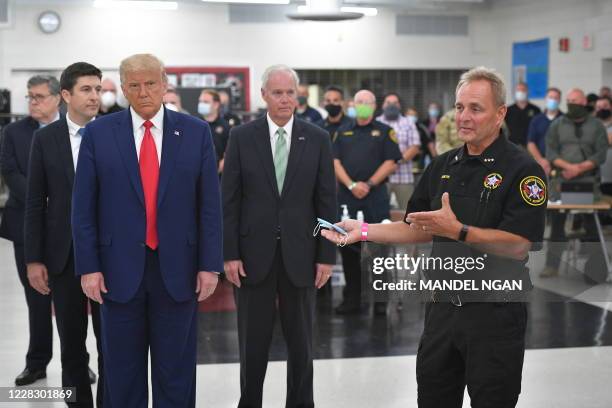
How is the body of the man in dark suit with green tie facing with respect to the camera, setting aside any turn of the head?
toward the camera

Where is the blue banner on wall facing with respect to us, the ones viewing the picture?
facing the viewer and to the left of the viewer

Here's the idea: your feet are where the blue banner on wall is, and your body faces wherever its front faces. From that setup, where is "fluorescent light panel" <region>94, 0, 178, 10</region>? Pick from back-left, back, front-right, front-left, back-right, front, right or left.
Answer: front

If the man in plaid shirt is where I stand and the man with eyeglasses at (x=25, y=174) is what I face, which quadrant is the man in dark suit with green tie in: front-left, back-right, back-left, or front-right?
front-left

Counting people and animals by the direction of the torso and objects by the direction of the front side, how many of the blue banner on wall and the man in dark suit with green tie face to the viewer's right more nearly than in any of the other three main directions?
0

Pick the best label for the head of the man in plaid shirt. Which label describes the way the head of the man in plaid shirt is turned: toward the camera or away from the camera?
toward the camera

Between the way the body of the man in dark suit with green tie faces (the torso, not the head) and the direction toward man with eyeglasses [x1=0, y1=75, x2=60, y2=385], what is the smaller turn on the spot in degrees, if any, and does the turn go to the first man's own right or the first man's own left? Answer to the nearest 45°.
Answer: approximately 135° to the first man's own right

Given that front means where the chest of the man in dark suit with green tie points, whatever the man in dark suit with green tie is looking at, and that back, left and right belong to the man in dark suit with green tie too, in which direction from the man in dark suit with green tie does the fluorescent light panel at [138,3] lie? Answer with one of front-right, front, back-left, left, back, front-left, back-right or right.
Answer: back

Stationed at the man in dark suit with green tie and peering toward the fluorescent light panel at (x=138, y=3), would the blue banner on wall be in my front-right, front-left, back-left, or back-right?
front-right

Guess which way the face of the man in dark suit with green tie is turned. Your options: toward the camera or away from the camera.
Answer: toward the camera
